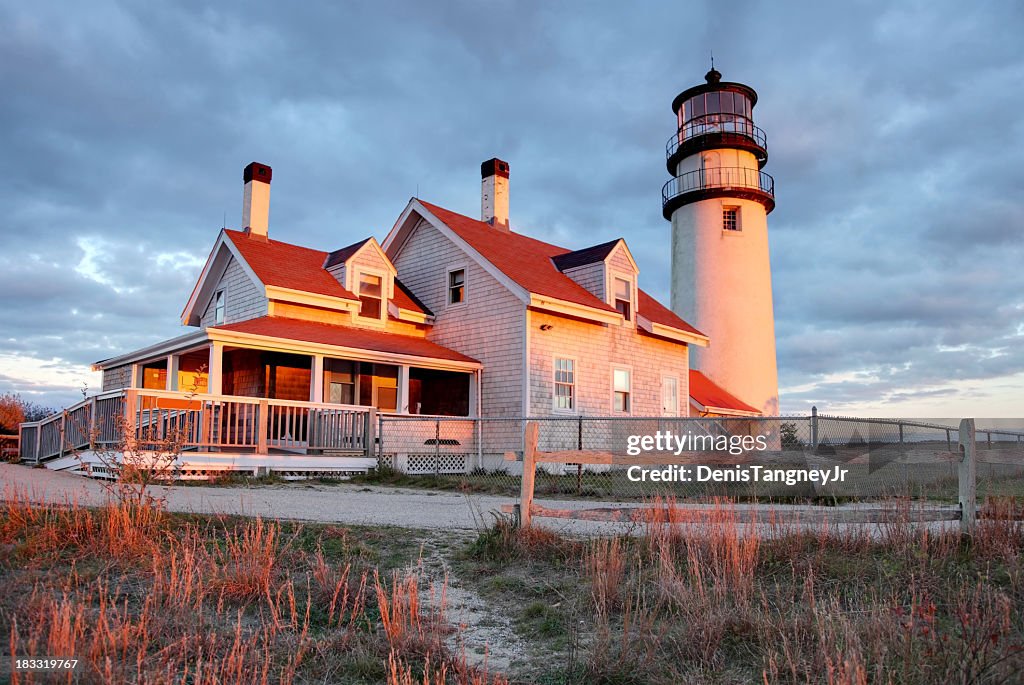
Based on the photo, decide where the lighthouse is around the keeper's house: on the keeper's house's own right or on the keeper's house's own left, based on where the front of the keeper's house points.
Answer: on the keeper's house's own left

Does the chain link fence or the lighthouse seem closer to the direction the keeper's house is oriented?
the chain link fence

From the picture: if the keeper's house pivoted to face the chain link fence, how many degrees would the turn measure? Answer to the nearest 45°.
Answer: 0° — it already faces it
